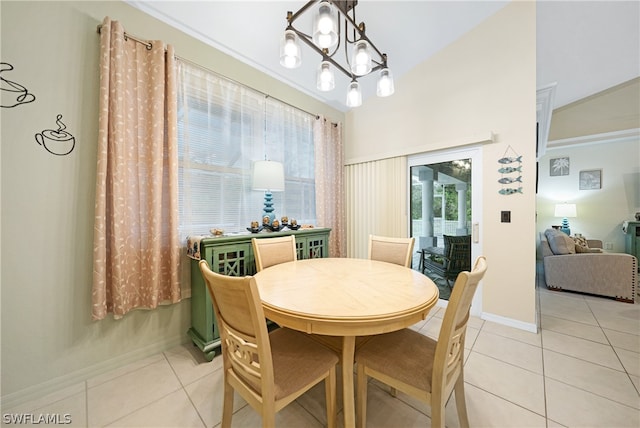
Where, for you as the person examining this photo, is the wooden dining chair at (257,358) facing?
facing away from the viewer and to the right of the viewer

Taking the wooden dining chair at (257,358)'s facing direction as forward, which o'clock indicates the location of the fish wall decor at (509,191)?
The fish wall decor is roughly at 1 o'clock from the wooden dining chair.

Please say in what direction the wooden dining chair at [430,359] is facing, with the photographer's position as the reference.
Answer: facing away from the viewer and to the left of the viewer
